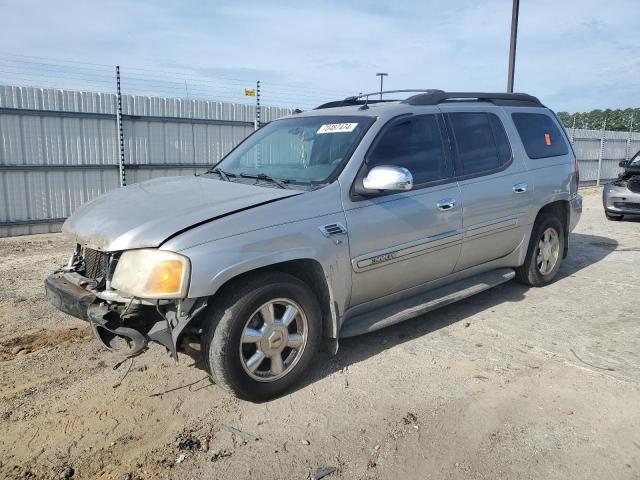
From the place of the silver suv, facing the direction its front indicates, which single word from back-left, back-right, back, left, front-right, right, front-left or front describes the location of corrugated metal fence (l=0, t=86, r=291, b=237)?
right

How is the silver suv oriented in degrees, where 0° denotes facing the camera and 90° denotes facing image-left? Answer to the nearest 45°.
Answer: approximately 45°

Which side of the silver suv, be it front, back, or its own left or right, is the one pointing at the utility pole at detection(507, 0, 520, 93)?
back

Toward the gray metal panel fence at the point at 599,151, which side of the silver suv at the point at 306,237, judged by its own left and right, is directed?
back

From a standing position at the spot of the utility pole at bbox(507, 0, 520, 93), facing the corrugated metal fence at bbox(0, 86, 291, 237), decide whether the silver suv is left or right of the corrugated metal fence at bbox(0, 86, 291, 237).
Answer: left

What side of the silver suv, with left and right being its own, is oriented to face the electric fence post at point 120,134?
right
